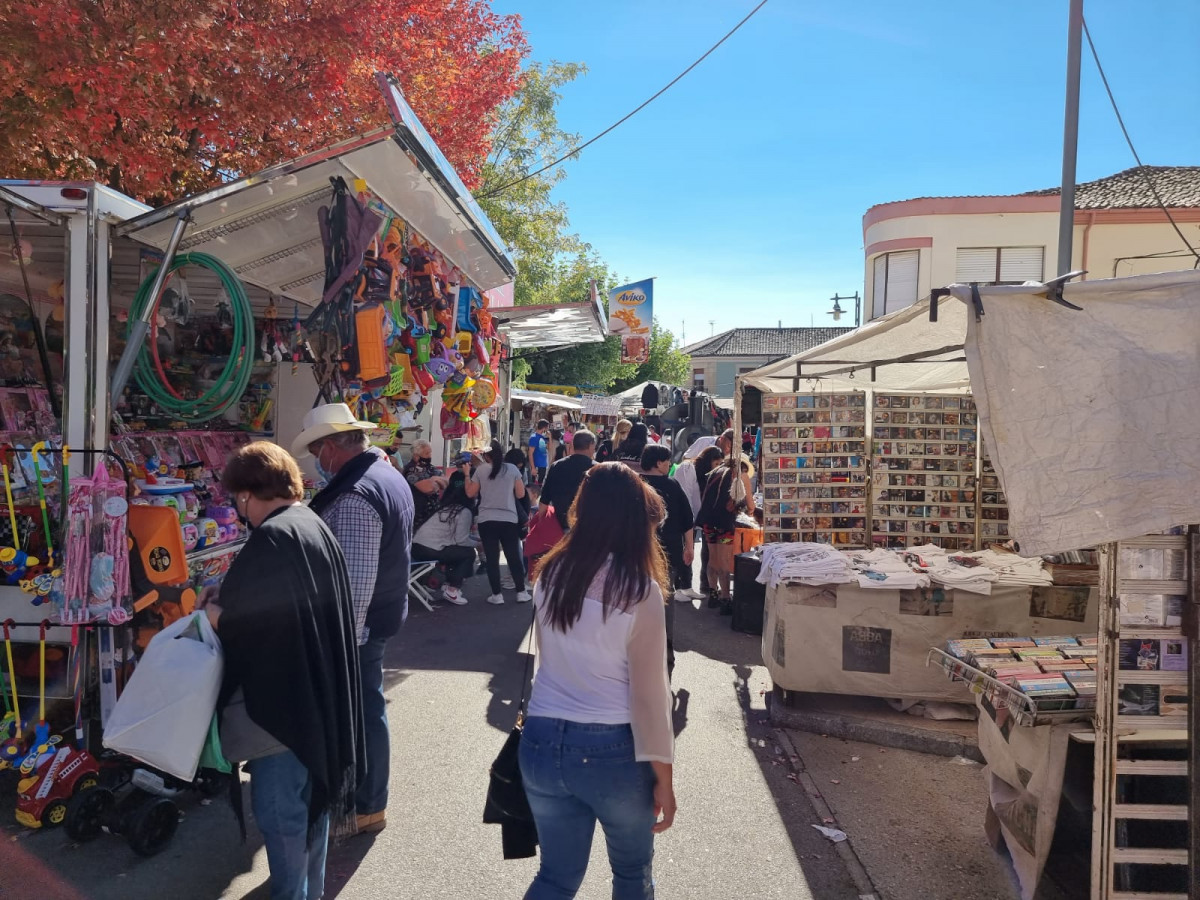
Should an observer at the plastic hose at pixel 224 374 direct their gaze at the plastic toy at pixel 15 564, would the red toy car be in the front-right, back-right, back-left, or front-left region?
front-left

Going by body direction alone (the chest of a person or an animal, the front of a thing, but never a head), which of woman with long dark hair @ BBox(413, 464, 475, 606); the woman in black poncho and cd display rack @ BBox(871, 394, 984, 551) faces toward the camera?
the cd display rack

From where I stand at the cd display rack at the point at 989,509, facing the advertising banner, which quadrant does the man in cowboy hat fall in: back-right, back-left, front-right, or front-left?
back-left

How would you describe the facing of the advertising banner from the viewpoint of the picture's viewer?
facing the viewer

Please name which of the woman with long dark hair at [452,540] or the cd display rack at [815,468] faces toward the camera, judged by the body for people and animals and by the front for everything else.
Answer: the cd display rack

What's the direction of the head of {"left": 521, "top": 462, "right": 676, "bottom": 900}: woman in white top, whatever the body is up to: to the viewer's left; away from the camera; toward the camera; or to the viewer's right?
away from the camera

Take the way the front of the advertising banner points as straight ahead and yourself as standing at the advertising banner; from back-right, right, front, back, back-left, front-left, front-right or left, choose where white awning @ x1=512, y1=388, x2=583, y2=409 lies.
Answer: right

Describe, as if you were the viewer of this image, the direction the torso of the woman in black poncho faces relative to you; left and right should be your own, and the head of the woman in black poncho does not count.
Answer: facing away from the viewer and to the left of the viewer

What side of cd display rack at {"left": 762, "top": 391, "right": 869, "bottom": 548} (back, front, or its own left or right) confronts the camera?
front

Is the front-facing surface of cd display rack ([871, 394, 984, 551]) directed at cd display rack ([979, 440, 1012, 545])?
no

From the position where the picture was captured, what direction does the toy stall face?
facing the viewer and to the right of the viewer

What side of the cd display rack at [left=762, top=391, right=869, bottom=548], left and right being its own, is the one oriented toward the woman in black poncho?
front

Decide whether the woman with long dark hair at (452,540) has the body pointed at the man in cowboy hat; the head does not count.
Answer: no

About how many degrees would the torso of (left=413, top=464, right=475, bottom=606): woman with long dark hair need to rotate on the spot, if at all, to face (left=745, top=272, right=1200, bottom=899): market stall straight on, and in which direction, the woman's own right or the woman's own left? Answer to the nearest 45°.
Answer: approximately 90° to the woman's own right

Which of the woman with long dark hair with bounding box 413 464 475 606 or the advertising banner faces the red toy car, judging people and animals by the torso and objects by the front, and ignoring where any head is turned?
the advertising banner

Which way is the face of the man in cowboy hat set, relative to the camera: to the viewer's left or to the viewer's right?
to the viewer's left
